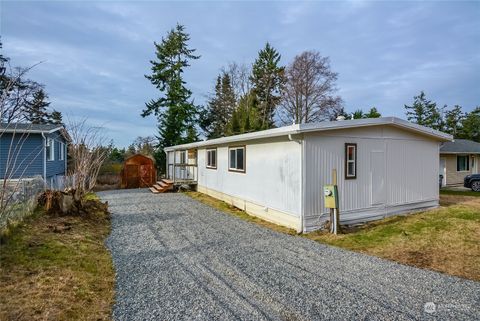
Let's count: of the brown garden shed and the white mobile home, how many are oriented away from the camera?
0

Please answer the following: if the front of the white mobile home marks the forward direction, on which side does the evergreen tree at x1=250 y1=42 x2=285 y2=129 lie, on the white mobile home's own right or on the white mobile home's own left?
on the white mobile home's own right

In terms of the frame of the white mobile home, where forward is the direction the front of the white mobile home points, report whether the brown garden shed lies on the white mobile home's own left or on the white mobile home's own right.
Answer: on the white mobile home's own right

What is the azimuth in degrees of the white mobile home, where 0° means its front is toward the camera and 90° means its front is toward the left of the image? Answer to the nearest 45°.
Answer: approximately 45°

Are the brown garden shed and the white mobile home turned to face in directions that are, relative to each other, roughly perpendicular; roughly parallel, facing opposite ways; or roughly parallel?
roughly perpendicular

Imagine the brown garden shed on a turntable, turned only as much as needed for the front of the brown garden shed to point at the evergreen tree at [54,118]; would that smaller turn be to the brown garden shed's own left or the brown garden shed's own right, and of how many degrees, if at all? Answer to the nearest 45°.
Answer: approximately 135° to the brown garden shed's own right

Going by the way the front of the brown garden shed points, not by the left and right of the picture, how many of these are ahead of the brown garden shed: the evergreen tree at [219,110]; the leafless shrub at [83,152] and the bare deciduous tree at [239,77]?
1

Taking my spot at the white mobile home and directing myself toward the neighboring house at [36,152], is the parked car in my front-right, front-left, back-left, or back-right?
back-right

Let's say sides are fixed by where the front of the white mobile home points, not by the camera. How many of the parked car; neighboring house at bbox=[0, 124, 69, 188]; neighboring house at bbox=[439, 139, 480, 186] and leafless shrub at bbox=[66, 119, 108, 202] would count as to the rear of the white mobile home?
2

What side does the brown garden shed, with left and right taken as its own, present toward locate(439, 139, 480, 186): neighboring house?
left

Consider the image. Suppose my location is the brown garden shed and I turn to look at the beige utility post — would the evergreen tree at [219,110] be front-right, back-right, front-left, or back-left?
back-left

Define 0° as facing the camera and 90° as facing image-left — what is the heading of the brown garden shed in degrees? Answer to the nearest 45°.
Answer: approximately 0°

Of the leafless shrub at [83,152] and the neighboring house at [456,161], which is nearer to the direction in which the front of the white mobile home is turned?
the leafless shrub

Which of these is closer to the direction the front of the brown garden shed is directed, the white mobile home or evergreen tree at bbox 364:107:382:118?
the white mobile home
